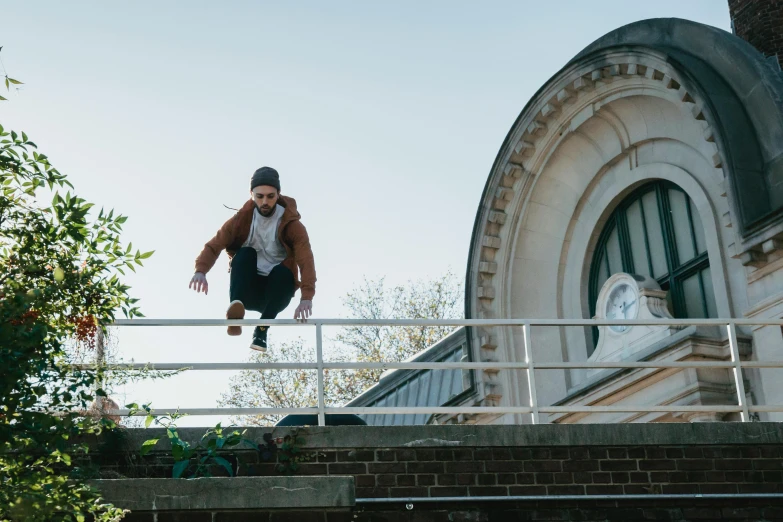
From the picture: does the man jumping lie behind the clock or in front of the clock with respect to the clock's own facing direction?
in front

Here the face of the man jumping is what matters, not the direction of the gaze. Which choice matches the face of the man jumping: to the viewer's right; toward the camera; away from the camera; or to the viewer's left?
toward the camera

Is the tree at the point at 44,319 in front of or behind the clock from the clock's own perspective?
in front

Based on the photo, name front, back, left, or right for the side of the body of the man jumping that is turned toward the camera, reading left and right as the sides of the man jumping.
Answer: front

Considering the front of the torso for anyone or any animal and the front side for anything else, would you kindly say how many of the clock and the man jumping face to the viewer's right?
0

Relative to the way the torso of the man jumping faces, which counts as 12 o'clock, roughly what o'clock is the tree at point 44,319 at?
The tree is roughly at 1 o'clock from the man jumping.

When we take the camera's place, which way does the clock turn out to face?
facing the viewer and to the left of the viewer

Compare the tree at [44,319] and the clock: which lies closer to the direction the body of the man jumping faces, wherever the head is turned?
the tree

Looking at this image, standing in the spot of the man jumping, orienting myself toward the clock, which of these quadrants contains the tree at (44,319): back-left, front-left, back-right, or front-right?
back-right

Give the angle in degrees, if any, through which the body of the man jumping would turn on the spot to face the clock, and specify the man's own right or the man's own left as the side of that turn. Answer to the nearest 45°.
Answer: approximately 135° to the man's own left
